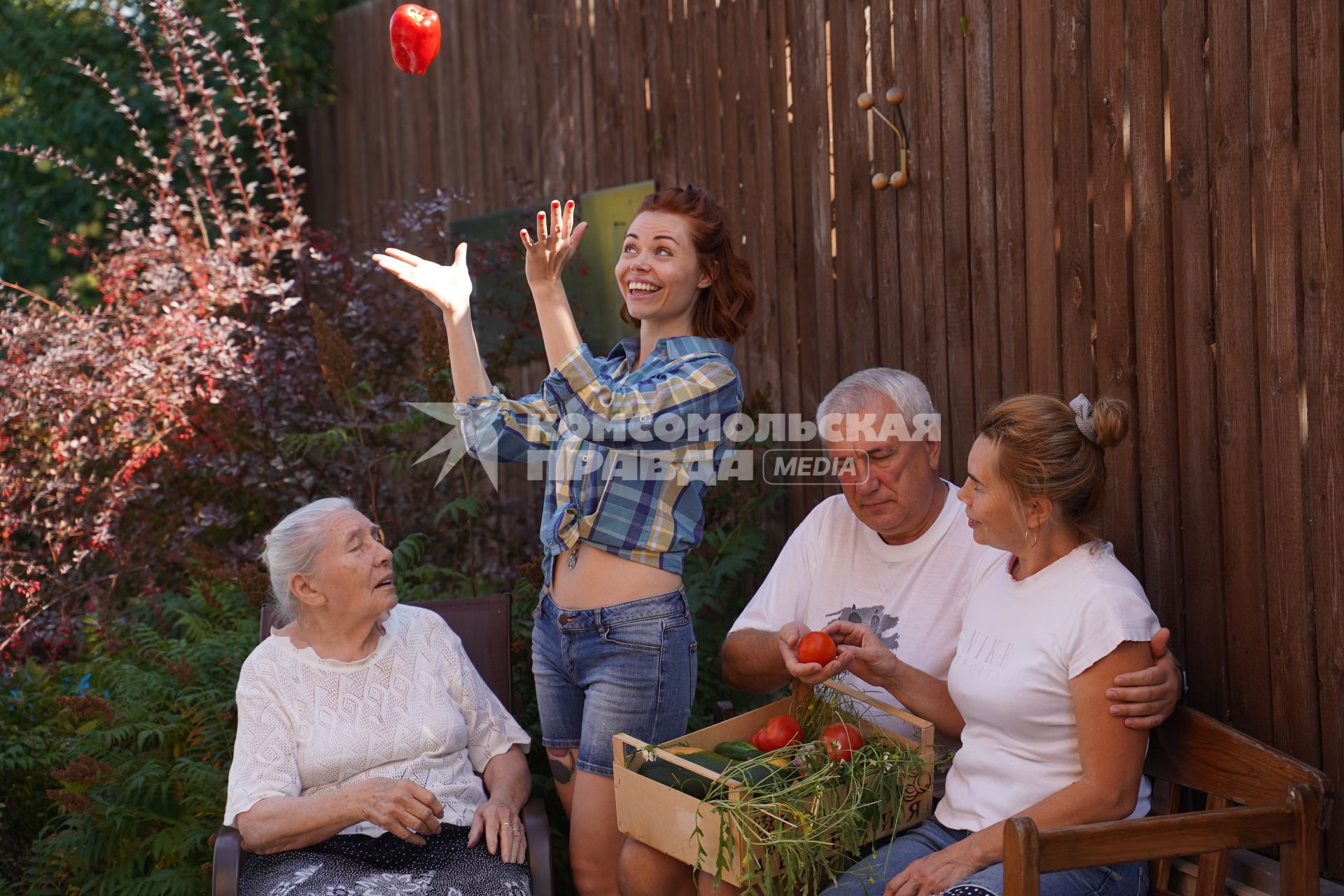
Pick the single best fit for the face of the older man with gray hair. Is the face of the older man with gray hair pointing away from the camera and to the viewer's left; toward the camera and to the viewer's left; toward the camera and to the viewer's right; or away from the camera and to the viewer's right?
toward the camera and to the viewer's left

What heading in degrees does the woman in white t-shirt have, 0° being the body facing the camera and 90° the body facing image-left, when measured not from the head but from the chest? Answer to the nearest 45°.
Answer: approximately 45°

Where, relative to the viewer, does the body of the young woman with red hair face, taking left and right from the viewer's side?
facing the viewer and to the left of the viewer

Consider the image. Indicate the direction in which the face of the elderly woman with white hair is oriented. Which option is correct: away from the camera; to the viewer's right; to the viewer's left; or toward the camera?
to the viewer's right

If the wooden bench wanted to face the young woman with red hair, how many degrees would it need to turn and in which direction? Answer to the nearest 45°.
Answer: approximately 45° to its right

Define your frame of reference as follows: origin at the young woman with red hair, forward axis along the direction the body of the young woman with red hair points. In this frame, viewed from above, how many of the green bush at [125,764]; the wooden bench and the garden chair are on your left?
1

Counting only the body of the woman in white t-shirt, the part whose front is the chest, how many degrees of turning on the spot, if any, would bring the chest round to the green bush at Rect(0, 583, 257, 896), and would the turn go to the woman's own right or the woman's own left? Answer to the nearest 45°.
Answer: approximately 45° to the woman's own right

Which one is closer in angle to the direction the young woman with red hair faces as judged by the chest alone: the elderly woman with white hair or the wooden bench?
the elderly woman with white hair

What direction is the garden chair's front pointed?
toward the camera
